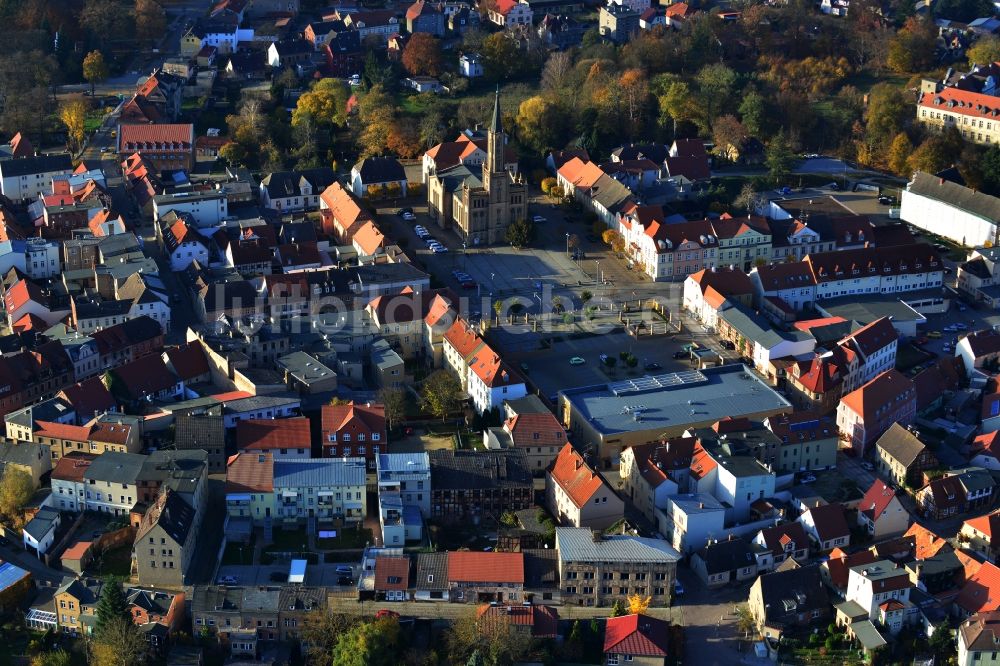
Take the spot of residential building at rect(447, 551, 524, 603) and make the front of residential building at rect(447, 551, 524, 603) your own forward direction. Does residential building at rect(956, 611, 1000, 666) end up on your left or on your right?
on your left

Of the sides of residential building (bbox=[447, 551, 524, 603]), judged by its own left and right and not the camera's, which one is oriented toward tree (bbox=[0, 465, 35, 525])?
right

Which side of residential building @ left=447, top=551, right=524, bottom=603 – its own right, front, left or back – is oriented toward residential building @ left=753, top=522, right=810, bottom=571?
left

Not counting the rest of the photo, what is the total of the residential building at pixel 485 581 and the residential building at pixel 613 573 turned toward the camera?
2

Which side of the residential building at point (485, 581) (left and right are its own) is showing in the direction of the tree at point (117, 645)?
right

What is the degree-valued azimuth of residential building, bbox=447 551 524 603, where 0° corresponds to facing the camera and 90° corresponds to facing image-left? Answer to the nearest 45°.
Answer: approximately 0°

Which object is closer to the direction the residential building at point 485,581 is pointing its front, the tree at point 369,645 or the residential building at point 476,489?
the tree

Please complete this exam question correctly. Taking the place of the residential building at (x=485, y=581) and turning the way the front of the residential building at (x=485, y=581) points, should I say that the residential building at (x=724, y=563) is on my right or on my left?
on my left

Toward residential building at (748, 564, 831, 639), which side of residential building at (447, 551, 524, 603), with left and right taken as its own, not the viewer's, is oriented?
left

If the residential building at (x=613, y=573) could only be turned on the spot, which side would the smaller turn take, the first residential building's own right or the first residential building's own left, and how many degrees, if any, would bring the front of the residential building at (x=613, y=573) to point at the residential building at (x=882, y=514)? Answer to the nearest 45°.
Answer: approximately 135° to the first residential building's own left

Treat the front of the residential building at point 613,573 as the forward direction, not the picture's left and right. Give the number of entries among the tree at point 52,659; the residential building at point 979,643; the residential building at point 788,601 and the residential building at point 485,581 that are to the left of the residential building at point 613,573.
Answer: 2

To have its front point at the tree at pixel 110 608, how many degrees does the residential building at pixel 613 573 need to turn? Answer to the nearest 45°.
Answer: approximately 90° to its right

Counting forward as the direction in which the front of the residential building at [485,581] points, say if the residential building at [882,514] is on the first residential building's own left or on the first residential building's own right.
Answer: on the first residential building's own left

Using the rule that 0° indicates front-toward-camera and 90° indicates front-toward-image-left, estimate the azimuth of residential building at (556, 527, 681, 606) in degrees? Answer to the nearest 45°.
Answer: approximately 0°
